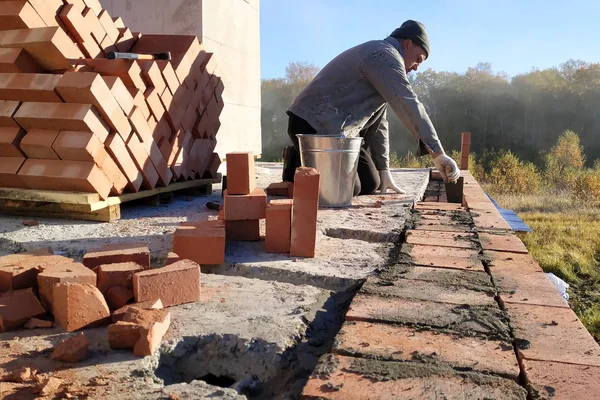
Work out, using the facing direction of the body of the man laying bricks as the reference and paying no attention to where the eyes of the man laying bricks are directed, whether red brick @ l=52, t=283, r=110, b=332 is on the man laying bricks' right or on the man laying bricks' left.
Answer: on the man laying bricks' right

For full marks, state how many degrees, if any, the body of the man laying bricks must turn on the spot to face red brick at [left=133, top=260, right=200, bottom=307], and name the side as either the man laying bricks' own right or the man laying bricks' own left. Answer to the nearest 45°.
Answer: approximately 90° to the man laying bricks' own right

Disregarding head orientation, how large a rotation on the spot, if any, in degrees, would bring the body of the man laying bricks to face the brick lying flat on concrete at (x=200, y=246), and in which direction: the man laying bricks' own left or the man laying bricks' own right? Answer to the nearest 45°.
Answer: approximately 90° to the man laying bricks' own right

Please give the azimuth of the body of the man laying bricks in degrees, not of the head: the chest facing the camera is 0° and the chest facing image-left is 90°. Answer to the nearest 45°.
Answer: approximately 270°

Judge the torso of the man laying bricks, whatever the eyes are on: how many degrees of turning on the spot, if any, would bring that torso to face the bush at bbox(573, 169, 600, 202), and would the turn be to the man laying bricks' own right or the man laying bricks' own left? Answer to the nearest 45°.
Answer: approximately 45° to the man laying bricks' own left

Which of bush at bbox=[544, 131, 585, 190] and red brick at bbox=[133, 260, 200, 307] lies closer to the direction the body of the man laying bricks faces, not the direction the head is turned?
the bush

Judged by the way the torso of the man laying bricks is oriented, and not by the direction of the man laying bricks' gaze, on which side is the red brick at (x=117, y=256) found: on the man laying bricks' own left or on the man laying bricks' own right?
on the man laying bricks' own right

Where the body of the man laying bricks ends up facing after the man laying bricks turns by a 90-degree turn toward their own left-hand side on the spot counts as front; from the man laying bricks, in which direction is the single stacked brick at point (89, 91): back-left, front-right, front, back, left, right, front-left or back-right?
back-left

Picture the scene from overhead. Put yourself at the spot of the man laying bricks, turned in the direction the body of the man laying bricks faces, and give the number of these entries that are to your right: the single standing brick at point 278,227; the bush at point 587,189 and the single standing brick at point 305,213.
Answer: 2

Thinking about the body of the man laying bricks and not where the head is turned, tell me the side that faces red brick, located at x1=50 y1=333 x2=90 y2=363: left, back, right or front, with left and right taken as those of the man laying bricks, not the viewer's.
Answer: right

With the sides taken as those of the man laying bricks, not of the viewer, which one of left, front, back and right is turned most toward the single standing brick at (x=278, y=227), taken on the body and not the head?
right

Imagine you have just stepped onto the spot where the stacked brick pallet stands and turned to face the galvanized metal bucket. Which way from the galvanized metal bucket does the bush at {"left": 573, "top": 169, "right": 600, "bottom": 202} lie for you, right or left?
left

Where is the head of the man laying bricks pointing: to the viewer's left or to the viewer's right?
to the viewer's right
